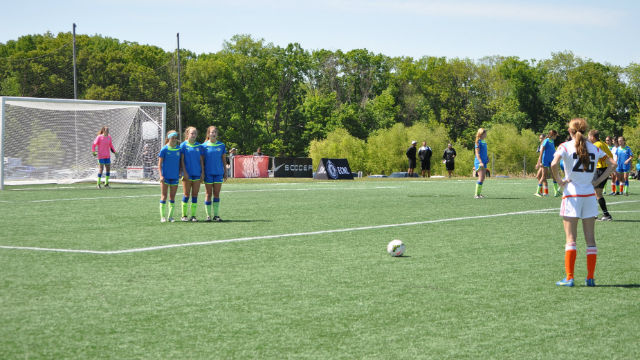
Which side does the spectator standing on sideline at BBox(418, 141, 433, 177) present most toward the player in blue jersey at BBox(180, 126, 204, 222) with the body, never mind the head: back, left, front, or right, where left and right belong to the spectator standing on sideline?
front

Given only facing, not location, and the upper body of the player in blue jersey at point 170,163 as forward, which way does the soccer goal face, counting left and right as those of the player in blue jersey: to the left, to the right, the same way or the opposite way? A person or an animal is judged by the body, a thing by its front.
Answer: the same way

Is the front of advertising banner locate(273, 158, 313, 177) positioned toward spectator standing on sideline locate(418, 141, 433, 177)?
no

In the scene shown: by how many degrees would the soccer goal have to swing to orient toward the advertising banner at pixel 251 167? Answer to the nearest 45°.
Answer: approximately 90° to its left

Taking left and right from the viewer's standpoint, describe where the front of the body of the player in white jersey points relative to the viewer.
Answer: facing away from the viewer and to the left of the viewer

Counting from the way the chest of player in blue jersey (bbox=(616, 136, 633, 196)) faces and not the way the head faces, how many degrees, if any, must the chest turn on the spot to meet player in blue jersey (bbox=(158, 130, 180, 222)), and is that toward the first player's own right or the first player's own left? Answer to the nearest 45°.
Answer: approximately 45° to the first player's own right

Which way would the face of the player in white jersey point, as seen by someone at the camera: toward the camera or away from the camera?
away from the camera

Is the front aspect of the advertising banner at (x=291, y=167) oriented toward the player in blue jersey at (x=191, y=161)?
yes

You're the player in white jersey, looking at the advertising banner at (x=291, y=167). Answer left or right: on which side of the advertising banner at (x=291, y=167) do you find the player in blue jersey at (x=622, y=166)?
right

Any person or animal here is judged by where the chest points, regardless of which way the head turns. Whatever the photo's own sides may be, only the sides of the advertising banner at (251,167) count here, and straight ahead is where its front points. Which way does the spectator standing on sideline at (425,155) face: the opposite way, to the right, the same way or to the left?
the same way

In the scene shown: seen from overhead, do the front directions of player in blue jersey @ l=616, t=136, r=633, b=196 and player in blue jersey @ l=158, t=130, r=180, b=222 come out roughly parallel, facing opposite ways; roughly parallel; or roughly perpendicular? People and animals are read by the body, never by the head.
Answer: roughly parallel

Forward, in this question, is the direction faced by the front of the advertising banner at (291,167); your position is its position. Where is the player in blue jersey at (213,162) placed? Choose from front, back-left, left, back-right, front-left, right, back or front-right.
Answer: front

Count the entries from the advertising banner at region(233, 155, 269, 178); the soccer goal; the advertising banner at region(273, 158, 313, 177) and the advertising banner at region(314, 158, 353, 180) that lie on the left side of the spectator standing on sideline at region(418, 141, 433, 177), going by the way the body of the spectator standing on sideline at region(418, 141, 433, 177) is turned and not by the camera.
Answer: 0

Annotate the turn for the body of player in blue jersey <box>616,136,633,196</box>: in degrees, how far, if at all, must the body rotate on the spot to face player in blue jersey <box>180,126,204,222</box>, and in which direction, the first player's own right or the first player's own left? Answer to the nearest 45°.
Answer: approximately 45° to the first player's own right

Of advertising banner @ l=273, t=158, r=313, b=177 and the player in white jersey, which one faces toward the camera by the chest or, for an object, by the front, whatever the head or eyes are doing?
the advertising banner

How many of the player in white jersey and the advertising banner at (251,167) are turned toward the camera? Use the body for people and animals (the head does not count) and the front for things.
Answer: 1

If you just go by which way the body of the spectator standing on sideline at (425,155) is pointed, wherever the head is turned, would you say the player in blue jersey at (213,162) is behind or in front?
in front

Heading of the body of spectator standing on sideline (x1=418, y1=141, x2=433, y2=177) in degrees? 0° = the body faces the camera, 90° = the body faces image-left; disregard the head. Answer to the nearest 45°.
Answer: approximately 0°

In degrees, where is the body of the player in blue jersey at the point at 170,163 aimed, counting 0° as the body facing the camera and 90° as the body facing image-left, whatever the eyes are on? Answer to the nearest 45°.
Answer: approximately 315°

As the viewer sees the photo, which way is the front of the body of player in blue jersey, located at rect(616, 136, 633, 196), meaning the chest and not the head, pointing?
toward the camera

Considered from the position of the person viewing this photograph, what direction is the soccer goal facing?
facing the viewer and to the right of the viewer
